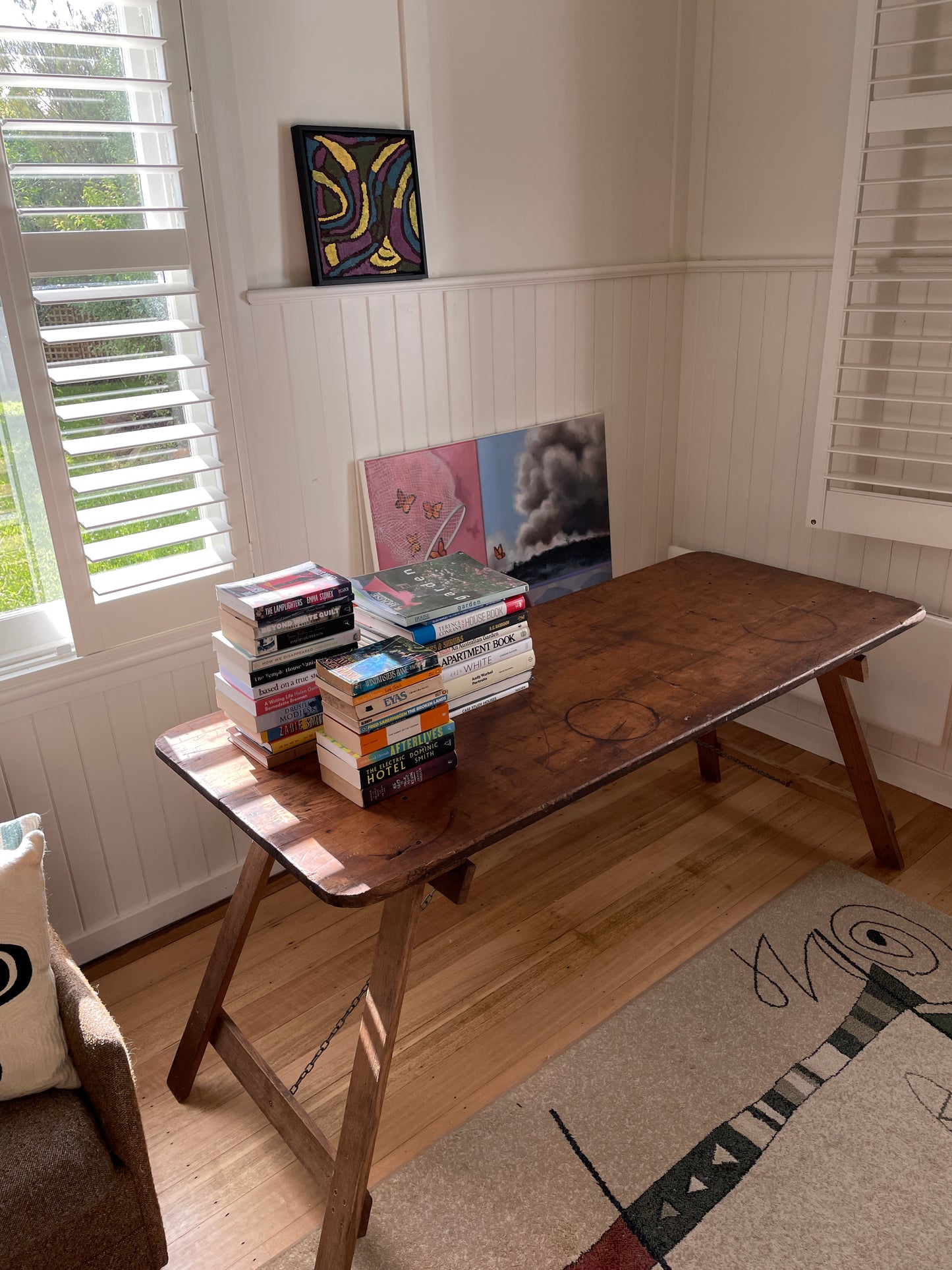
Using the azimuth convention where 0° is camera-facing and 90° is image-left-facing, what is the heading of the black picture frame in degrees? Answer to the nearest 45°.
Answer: approximately 315°

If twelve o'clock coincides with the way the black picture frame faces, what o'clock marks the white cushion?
The white cushion is roughly at 2 o'clock from the black picture frame.

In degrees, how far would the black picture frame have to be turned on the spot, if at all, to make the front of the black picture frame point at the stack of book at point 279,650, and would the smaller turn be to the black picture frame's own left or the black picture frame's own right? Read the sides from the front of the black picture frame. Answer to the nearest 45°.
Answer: approximately 45° to the black picture frame's own right

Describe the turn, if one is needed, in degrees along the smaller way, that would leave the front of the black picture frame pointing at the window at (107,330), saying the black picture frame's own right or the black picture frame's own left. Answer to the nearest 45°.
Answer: approximately 90° to the black picture frame's own right
